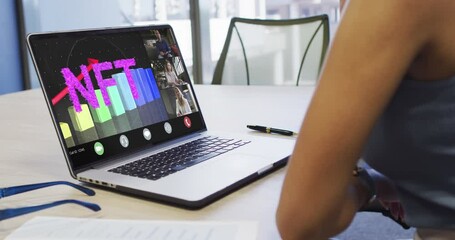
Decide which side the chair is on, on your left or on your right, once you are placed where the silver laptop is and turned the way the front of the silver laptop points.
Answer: on your left

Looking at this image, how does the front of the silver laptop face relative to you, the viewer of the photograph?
facing the viewer and to the right of the viewer
